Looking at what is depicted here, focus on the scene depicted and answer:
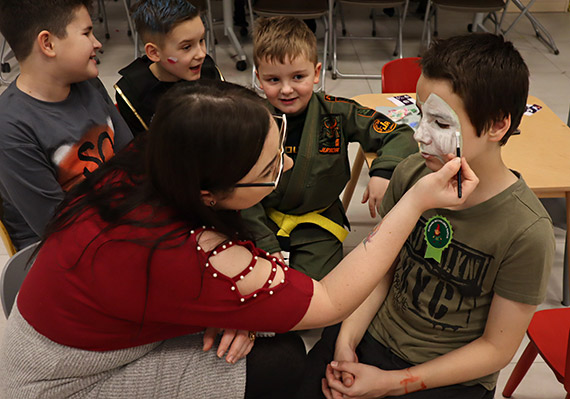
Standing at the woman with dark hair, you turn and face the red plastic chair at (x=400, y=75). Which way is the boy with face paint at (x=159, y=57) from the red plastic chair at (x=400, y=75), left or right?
left

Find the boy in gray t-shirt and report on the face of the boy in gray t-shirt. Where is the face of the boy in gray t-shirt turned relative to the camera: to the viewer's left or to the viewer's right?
to the viewer's right

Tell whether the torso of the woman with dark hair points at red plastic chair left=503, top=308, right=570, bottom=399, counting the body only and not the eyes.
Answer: yes

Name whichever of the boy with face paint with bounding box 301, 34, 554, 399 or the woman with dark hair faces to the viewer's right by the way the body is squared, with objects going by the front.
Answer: the woman with dark hair

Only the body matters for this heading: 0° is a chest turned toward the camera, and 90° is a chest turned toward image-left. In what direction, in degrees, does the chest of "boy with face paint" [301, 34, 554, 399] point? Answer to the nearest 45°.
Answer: approximately 45°

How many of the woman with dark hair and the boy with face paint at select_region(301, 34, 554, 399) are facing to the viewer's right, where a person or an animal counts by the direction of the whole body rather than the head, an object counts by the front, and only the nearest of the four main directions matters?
1

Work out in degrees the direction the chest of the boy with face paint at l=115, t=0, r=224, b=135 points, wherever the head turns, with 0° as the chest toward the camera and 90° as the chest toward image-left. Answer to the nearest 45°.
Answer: approximately 315°

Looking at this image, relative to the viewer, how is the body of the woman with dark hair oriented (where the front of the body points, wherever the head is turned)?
to the viewer's right

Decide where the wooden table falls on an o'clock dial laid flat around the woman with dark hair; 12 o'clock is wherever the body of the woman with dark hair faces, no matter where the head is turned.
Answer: The wooden table is roughly at 11 o'clock from the woman with dark hair.

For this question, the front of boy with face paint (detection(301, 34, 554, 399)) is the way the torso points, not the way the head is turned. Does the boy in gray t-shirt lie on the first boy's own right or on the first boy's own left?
on the first boy's own right

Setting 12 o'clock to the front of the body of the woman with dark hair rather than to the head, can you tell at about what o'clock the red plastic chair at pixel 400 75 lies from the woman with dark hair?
The red plastic chair is roughly at 10 o'clock from the woman with dark hair.

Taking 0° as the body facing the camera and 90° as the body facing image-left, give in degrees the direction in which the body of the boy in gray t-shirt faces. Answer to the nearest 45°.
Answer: approximately 315°

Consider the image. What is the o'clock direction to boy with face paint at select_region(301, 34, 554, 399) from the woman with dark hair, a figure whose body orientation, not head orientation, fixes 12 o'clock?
The boy with face paint is roughly at 12 o'clock from the woman with dark hair.
